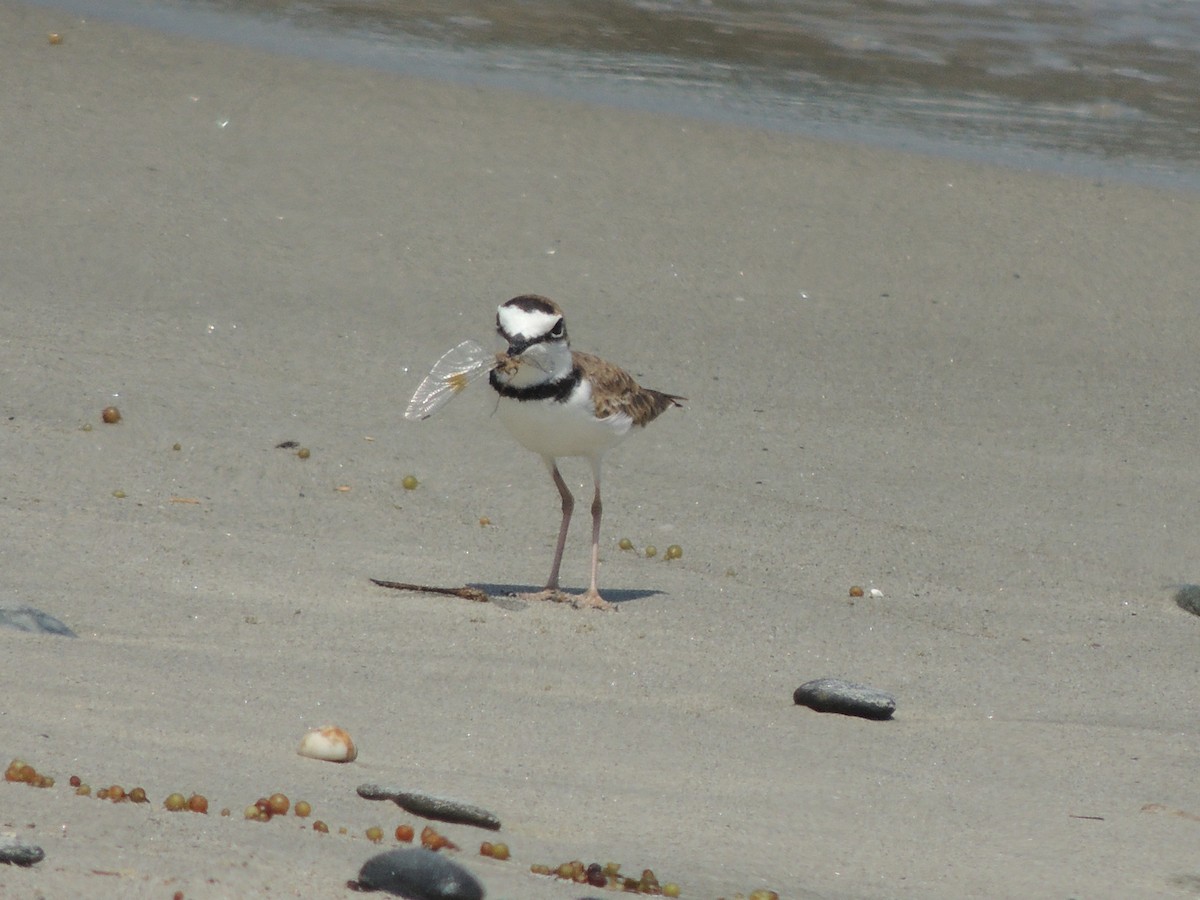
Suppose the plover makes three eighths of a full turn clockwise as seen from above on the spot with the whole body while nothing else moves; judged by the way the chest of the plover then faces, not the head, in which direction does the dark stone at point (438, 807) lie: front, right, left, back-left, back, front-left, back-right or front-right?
back

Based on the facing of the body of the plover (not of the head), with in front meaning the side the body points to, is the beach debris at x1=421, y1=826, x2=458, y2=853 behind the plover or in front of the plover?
in front

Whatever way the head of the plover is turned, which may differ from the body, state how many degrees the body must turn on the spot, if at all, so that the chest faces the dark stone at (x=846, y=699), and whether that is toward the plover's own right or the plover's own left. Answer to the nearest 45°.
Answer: approximately 90° to the plover's own left

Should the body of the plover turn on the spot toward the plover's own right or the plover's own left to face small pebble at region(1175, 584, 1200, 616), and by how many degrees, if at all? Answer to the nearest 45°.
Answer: approximately 135° to the plover's own left

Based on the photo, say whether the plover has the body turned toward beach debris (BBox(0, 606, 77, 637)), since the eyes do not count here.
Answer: yes

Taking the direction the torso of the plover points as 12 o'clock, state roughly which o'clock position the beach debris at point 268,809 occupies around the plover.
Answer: The beach debris is roughly at 11 o'clock from the plover.

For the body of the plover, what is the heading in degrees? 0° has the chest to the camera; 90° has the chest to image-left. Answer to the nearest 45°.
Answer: approximately 45°

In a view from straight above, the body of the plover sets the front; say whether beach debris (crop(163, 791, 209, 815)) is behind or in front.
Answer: in front

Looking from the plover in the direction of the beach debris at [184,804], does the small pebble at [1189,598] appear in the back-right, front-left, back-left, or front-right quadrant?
back-left
